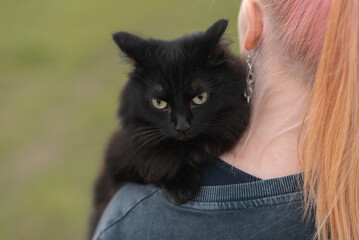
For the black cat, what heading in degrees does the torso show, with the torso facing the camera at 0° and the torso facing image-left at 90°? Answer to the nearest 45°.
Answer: approximately 0°
